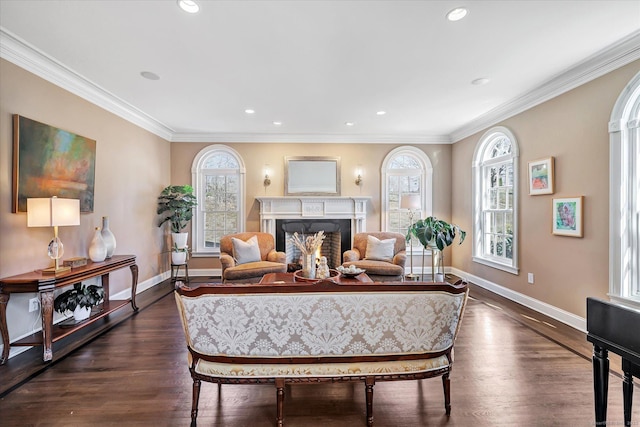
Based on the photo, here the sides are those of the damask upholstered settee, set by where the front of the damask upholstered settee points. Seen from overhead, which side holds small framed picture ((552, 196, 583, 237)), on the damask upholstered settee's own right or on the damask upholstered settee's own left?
on the damask upholstered settee's own right

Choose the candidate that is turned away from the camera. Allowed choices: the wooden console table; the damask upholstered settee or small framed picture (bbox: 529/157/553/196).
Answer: the damask upholstered settee

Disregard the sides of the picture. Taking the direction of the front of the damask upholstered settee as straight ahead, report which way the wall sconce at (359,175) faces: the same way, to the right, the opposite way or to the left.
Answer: the opposite way

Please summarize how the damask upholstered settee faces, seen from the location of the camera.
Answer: facing away from the viewer

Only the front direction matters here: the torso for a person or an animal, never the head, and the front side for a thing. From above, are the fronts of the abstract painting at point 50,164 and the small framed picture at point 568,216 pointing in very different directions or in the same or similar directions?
very different directions

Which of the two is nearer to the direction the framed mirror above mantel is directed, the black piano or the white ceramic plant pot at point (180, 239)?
the black piano

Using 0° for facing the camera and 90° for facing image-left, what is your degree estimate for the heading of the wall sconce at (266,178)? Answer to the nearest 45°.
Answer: approximately 0°

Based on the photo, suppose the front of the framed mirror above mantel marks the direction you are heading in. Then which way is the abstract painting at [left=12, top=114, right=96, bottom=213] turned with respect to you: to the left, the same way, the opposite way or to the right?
to the left

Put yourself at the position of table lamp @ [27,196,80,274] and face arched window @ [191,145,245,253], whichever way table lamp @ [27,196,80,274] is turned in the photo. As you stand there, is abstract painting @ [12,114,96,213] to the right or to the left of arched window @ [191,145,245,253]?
left

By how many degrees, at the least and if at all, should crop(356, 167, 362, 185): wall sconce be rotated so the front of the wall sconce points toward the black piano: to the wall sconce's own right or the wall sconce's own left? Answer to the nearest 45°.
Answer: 0° — it already faces it
